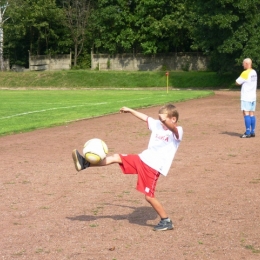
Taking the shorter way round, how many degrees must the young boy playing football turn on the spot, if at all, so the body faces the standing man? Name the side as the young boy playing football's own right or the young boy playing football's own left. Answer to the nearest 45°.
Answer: approximately 135° to the young boy playing football's own right

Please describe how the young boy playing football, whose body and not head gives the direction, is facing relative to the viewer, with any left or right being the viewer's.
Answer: facing the viewer and to the left of the viewer

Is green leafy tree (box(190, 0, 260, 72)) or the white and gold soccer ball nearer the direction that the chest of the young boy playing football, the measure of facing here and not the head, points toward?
the white and gold soccer ball

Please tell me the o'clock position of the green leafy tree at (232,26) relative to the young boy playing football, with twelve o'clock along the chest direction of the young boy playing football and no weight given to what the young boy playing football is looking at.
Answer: The green leafy tree is roughly at 5 o'clock from the young boy playing football.

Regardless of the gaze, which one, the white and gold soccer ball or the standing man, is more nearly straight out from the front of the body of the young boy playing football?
the white and gold soccer ball

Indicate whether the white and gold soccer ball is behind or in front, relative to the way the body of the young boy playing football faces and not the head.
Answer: in front
